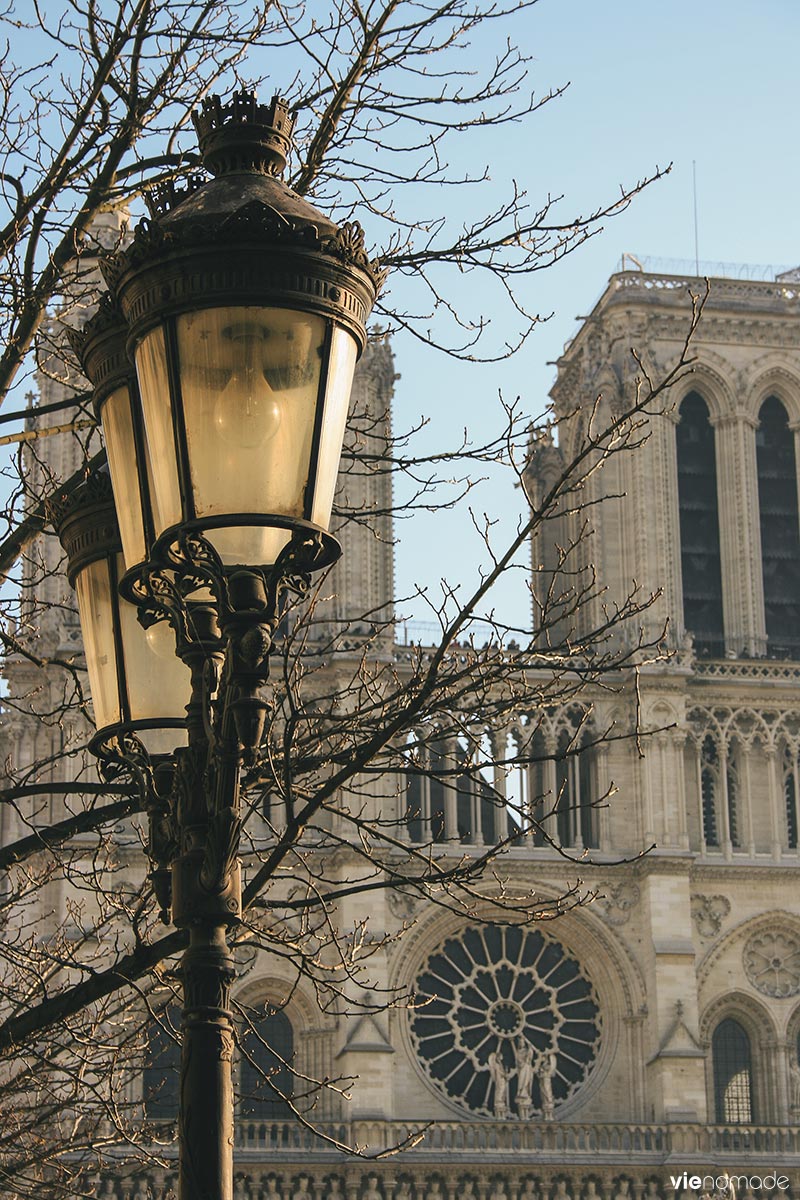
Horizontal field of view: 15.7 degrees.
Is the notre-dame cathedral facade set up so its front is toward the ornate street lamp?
yes

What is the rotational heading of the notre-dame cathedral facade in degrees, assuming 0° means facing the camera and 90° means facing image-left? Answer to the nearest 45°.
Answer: approximately 0°
